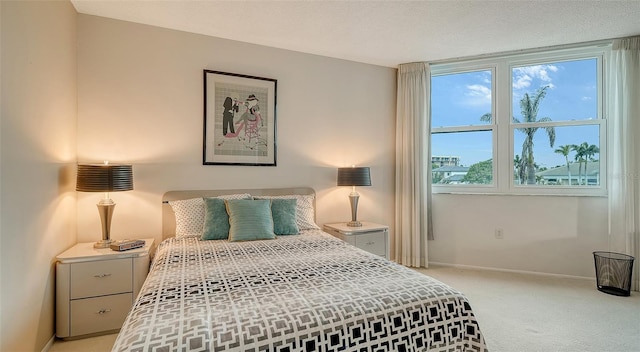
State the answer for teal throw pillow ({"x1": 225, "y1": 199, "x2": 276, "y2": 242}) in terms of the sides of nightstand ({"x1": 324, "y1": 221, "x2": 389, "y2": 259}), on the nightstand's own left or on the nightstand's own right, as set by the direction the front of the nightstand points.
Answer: on the nightstand's own right

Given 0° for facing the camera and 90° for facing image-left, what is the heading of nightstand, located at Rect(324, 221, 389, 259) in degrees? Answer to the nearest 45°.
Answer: approximately 315°

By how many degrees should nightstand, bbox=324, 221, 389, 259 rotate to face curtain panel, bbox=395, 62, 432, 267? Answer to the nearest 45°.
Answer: approximately 90° to its left

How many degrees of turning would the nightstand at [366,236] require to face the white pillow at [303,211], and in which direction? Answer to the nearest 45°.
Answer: approximately 135° to its right

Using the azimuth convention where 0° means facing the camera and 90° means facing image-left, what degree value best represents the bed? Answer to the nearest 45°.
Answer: approximately 0°
